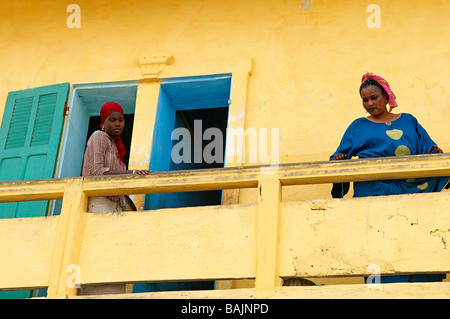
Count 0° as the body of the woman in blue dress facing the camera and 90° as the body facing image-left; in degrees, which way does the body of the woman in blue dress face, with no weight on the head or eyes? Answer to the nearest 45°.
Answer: approximately 0°

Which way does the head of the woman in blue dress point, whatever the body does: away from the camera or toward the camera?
toward the camera
